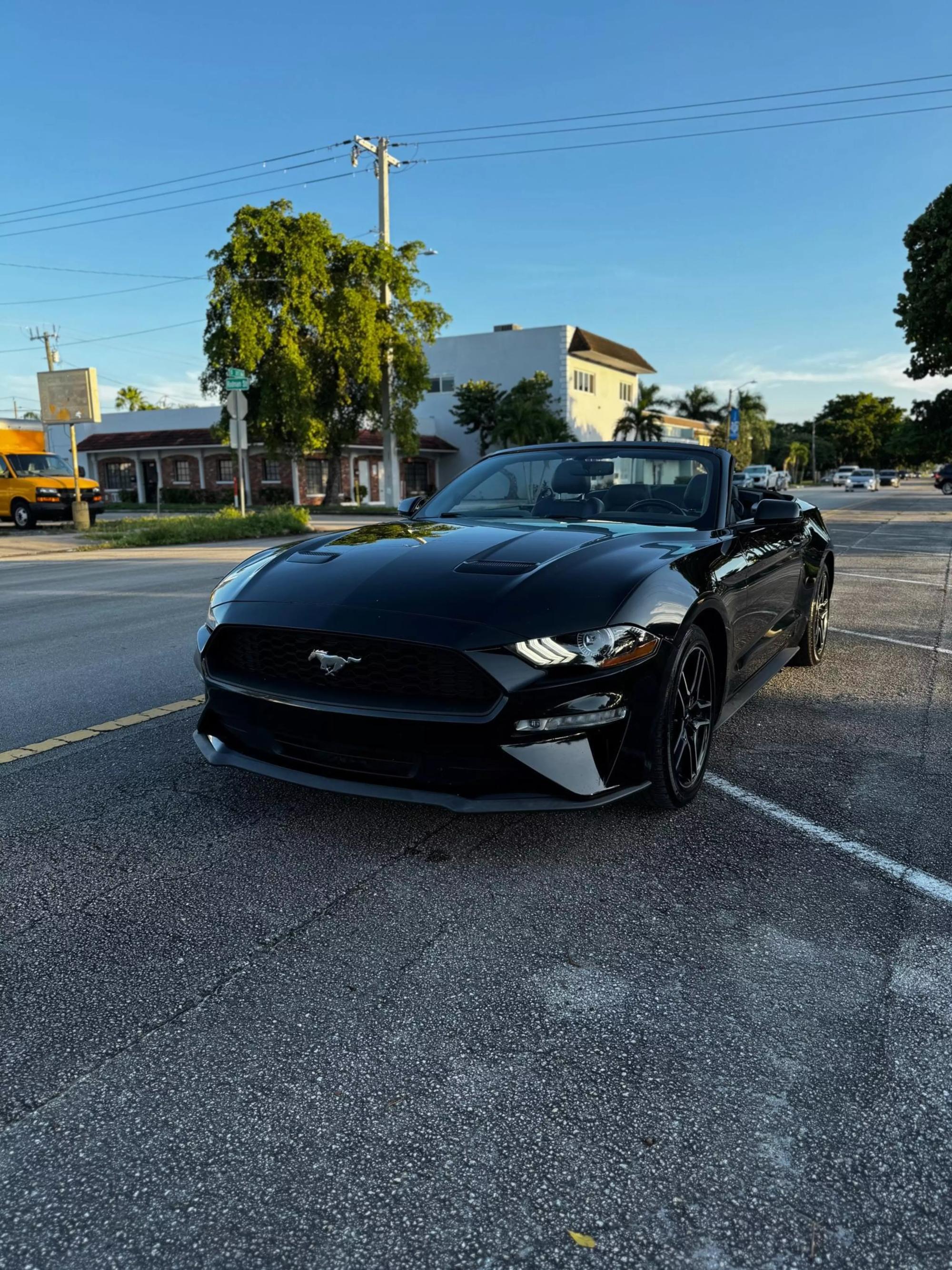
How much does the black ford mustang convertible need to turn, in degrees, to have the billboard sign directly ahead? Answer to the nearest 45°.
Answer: approximately 90° to its right

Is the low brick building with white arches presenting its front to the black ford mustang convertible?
yes

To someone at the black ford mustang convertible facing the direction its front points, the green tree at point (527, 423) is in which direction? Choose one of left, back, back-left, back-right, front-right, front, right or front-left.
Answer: back-right

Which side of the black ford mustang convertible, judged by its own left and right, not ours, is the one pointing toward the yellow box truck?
right

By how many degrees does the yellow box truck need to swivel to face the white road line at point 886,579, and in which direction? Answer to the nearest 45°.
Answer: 0° — it already faces it

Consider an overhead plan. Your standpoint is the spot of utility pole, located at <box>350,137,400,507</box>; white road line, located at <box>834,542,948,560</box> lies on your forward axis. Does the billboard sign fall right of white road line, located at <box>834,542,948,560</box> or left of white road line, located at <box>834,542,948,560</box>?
right

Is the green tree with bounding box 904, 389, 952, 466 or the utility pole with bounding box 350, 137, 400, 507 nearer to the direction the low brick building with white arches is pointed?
the utility pole

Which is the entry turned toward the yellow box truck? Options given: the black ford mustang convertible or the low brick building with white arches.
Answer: the low brick building with white arches

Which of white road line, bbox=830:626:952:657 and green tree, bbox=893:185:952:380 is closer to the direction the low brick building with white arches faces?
the white road line

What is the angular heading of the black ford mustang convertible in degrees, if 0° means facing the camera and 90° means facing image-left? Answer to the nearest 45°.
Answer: approximately 45°

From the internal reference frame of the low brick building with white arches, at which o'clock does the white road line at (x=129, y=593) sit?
The white road line is roughly at 12 o'clock from the low brick building with white arches.

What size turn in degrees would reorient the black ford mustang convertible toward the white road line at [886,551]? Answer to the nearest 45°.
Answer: approximately 180°

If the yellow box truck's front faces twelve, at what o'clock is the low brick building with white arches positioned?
The low brick building with white arches is roughly at 8 o'clock from the yellow box truck.

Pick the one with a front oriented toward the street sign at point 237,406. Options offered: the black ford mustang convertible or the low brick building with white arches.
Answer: the low brick building with white arches
